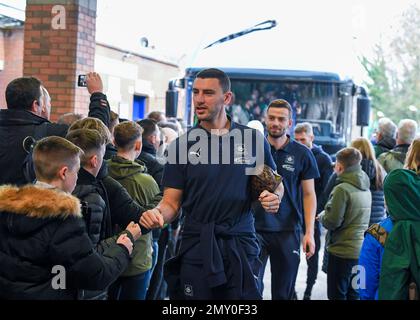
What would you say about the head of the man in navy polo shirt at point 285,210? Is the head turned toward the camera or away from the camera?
toward the camera

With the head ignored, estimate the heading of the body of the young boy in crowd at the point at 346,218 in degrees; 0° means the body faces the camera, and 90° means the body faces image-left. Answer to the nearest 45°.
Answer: approximately 135°

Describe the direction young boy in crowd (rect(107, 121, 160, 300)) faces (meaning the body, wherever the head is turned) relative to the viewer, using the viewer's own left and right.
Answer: facing away from the viewer and to the right of the viewer

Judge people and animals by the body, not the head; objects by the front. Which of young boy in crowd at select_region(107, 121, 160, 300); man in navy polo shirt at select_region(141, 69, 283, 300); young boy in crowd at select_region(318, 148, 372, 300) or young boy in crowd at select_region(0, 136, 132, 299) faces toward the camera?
the man in navy polo shirt

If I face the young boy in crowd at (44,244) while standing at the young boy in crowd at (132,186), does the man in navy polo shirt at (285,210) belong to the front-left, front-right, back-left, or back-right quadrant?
back-left

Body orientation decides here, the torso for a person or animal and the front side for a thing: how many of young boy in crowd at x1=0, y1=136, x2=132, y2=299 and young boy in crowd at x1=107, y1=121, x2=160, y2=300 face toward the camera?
0

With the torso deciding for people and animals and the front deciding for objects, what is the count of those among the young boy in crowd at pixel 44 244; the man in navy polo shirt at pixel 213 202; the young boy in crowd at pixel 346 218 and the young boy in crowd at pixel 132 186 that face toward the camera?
1

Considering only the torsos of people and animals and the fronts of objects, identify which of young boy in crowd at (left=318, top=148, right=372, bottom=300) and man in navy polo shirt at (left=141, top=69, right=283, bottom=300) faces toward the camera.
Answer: the man in navy polo shirt

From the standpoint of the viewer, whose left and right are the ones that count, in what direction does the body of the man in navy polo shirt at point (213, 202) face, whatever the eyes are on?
facing the viewer

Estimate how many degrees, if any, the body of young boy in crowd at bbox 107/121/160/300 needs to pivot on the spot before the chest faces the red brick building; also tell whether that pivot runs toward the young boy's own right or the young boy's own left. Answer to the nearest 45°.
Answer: approximately 45° to the young boy's own left

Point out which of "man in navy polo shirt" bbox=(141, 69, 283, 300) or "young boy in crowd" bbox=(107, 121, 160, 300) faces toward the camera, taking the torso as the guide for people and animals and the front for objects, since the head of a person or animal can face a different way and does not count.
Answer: the man in navy polo shirt

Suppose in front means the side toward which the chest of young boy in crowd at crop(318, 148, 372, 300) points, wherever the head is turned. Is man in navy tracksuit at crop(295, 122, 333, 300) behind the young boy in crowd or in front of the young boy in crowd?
in front

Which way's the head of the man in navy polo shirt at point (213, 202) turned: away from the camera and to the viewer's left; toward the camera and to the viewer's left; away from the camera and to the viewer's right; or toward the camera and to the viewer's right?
toward the camera and to the viewer's left

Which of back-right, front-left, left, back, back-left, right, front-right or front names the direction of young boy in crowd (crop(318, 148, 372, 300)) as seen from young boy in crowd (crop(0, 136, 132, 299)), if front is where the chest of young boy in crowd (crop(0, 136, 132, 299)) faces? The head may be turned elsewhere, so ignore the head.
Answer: front

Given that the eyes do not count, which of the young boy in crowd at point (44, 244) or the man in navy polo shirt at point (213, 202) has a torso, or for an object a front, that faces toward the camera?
the man in navy polo shirt

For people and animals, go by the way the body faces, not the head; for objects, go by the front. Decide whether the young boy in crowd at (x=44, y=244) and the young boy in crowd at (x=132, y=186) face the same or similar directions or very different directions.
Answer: same or similar directions

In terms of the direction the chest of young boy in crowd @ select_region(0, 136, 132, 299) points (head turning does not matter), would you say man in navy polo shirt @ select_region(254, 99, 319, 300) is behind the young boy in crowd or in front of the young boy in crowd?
in front

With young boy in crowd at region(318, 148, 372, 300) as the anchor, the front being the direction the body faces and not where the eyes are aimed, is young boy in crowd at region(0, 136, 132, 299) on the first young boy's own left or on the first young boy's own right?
on the first young boy's own left
